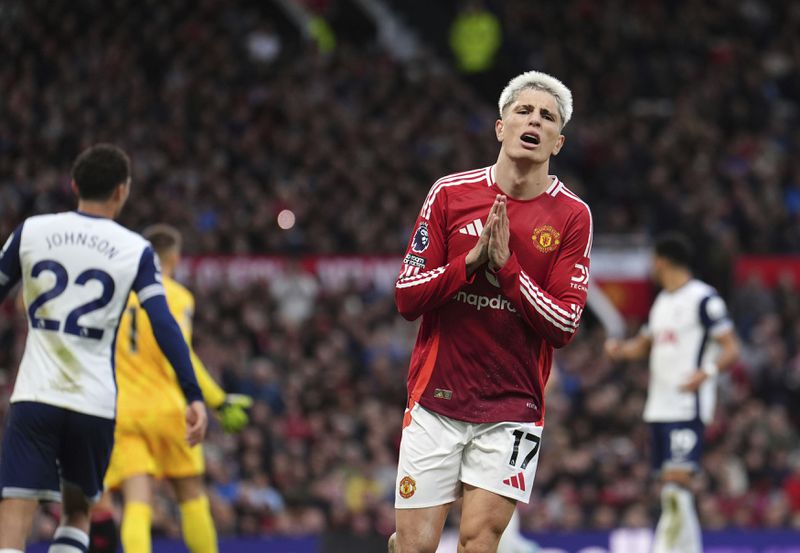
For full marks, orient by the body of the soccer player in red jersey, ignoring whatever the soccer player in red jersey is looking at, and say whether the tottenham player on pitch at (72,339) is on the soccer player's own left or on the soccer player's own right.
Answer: on the soccer player's own right

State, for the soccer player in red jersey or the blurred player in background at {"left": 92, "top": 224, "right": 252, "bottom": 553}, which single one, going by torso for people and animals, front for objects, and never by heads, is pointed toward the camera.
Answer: the soccer player in red jersey

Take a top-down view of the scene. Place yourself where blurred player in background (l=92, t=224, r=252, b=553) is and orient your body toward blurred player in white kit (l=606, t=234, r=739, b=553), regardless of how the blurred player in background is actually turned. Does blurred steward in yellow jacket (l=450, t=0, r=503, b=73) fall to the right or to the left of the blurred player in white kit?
left

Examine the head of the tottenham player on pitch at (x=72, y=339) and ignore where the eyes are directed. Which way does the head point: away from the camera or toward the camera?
away from the camera

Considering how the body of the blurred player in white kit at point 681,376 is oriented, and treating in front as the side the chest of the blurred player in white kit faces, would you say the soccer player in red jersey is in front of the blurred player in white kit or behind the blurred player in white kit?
in front

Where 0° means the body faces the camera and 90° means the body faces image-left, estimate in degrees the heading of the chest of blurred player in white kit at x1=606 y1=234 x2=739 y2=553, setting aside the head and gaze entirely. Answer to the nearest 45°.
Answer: approximately 45°

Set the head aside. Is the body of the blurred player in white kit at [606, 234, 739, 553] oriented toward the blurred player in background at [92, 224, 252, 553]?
yes

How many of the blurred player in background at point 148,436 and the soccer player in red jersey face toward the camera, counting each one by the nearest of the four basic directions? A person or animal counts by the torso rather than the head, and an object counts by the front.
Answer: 1

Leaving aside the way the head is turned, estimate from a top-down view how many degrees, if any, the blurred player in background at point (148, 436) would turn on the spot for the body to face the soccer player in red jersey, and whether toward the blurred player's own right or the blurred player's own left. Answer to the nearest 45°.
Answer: approximately 90° to the blurred player's own right

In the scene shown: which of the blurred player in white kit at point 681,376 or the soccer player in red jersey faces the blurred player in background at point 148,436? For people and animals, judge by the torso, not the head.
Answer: the blurred player in white kit

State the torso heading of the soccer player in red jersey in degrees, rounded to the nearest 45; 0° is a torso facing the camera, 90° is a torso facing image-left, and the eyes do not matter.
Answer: approximately 0°

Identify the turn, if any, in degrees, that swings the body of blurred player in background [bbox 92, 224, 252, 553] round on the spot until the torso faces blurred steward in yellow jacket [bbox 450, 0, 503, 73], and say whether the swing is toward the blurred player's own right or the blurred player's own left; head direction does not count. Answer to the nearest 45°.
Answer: approximately 45° to the blurred player's own left

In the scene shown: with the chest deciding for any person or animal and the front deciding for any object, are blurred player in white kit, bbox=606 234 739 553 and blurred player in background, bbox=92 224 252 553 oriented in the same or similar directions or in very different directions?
very different directions

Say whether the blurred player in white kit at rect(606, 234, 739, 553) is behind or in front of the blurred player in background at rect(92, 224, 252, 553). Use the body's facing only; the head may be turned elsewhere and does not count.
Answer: in front

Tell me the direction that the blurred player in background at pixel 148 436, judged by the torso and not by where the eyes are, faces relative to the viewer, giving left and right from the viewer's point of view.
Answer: facing away from the viewer and to the right of the viewer

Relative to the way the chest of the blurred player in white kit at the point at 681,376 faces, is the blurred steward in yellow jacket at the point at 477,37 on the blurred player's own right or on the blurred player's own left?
on the blurred player's own right

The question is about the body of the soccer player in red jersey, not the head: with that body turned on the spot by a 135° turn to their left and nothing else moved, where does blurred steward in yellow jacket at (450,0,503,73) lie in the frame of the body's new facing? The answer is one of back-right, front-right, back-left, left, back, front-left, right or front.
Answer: front-left
